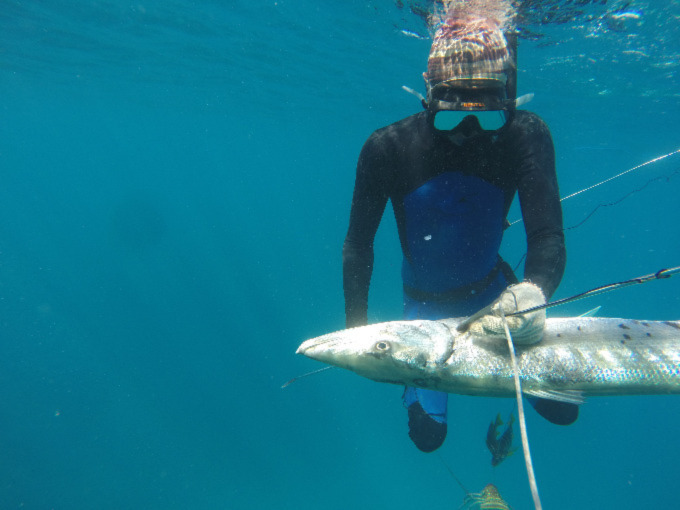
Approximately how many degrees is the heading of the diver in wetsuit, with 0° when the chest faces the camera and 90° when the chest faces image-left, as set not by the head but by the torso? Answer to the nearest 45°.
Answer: approximately 0°
